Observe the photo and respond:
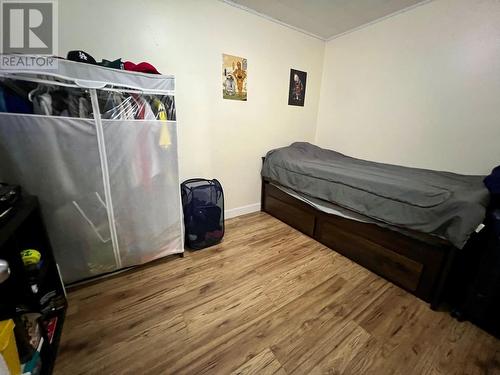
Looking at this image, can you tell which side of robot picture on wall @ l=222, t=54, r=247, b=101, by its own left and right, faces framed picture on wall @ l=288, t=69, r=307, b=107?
left

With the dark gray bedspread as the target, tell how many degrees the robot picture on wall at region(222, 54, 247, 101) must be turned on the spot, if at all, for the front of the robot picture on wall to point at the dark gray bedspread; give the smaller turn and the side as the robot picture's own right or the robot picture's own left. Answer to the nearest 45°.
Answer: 0° — it already faces it

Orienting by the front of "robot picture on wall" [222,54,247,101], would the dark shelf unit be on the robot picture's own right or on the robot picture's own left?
on the robot picture's own right

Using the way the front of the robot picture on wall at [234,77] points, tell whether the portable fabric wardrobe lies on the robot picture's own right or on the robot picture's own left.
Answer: on the robot picture's own right

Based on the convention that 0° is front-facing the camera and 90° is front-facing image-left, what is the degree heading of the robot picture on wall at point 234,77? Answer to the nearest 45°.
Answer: approximately 315°
